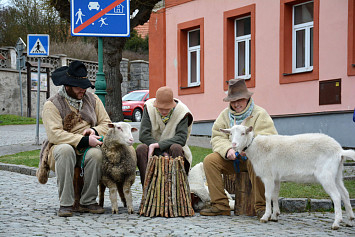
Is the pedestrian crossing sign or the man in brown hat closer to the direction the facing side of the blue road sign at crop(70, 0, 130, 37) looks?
the man in brown hat

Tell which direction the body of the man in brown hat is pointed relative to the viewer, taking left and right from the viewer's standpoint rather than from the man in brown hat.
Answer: facing the viewer and to the left of the viewer

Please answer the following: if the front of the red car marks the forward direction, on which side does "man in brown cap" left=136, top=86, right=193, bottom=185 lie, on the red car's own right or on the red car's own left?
on the red car's own left

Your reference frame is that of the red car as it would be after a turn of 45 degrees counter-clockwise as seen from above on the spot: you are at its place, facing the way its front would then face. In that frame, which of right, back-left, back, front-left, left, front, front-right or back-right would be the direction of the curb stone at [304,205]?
front

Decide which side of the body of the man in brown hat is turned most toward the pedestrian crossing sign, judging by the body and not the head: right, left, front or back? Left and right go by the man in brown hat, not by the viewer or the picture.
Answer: right

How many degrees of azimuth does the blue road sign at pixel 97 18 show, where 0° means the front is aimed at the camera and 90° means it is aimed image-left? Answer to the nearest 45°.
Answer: approximately 0°

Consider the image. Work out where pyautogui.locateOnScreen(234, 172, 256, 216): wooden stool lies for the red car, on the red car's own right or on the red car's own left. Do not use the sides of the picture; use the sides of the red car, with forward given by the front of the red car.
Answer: on the red car's own left

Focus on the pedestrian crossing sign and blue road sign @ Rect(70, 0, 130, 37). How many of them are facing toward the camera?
2
